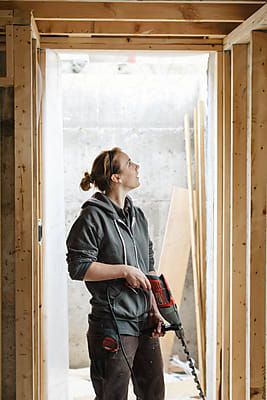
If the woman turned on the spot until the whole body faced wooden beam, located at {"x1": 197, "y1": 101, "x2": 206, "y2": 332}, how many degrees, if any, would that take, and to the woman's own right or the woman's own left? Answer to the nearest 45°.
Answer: approximately 135° to the woman's own left

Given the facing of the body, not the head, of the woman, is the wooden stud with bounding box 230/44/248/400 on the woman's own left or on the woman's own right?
on the woman's own left

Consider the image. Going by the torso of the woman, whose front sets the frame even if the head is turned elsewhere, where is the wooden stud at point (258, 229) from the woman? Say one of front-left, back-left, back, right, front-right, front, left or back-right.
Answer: front-left

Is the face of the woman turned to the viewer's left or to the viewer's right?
to the viewer's right

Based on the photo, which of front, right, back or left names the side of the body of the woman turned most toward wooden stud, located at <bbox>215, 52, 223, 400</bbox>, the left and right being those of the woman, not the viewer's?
front

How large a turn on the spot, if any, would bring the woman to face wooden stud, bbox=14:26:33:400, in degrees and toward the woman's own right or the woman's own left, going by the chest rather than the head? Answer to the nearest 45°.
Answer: approximately 135° to the woman's own right

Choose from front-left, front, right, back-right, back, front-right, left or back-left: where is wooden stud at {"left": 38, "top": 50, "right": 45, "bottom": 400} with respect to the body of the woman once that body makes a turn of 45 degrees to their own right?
front-right

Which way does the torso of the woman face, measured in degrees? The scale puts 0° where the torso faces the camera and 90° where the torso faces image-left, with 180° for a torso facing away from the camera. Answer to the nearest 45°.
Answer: approximately 315°

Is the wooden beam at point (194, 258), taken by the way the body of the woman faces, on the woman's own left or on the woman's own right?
on the woman's own left
